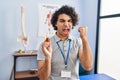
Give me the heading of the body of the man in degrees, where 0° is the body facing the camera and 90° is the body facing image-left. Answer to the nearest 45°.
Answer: approximately 0°

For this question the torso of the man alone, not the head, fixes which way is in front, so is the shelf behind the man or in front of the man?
behind

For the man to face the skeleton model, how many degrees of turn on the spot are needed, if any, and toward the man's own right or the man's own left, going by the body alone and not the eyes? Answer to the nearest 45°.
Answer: approximately 135° to the man's own right
